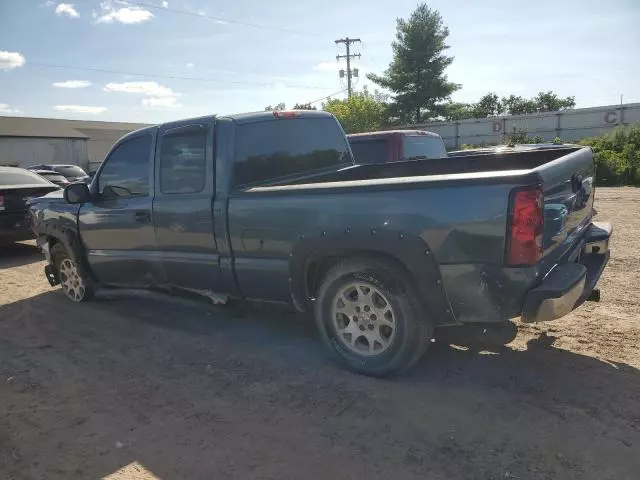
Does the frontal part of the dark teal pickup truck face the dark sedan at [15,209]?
yes

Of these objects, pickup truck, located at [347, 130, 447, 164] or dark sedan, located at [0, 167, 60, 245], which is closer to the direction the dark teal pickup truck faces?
the dark sedan

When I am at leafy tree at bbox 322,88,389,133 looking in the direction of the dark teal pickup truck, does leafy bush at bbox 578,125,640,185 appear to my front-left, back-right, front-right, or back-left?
front-left

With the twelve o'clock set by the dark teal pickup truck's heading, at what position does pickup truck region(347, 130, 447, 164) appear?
The pickup truck is roughly at 2 o'clock from the dark teal pickup truck.

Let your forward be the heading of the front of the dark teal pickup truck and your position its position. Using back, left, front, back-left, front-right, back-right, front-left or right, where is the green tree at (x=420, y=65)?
front-right

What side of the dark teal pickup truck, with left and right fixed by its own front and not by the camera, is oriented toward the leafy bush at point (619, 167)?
right

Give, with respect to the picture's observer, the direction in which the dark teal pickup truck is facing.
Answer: facing away from the viewer and to the left of the viewer

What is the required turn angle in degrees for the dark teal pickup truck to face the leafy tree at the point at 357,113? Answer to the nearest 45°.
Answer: approximately 45° to its right
